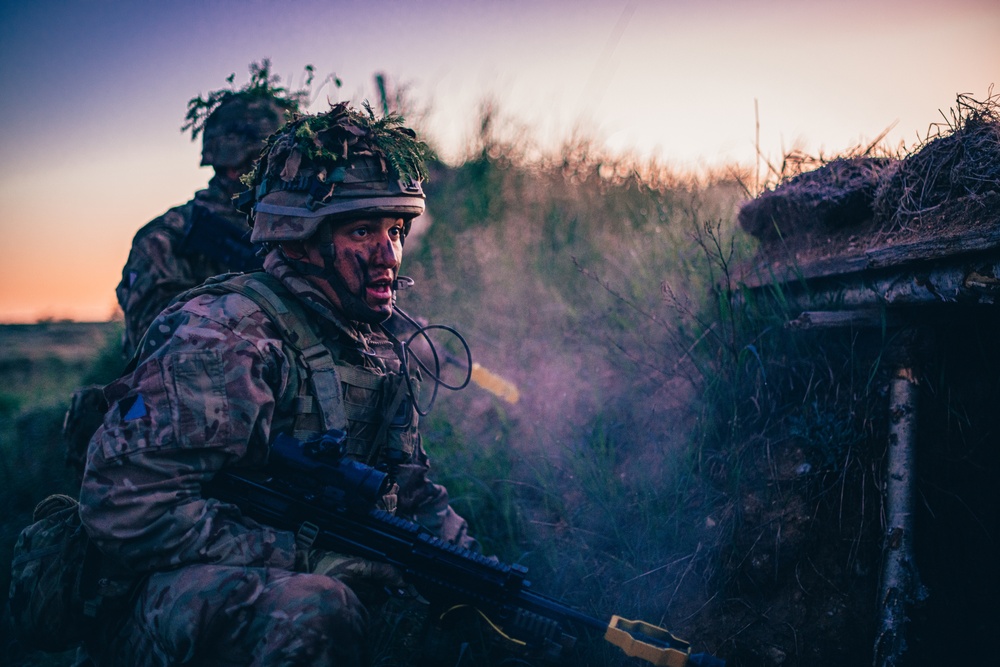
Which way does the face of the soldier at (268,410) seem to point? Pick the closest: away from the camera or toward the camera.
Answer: toward the camera

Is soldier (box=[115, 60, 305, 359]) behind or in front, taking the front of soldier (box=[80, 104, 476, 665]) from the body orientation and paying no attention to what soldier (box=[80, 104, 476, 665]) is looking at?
behind

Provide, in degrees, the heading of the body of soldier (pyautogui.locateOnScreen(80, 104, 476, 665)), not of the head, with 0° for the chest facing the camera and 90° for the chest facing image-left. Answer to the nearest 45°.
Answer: approximately 315°
